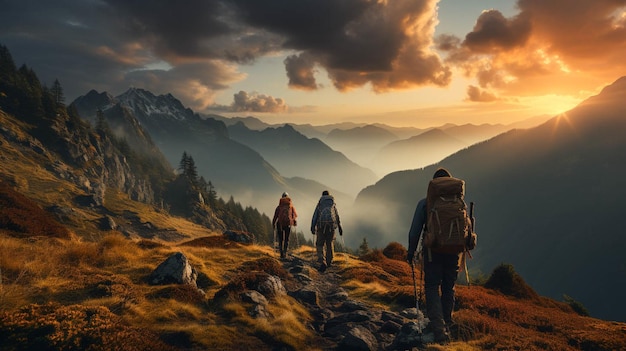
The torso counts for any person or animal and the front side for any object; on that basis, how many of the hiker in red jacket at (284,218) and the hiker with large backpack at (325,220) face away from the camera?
2

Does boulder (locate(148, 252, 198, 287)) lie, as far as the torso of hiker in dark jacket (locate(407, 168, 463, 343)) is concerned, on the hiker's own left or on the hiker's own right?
on the hiker's own left

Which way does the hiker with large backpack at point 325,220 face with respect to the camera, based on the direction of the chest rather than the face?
away from the camera

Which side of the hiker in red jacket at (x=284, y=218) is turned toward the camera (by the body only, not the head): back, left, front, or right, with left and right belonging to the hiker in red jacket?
back

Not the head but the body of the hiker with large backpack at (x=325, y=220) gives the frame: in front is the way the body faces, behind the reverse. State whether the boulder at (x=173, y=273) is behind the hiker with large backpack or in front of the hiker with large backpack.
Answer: behind

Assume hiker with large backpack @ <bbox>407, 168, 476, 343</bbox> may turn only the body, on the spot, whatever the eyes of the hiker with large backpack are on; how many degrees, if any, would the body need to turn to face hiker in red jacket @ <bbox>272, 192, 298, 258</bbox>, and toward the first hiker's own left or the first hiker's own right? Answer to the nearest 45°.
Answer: approximately 45° to the first hiker's own left

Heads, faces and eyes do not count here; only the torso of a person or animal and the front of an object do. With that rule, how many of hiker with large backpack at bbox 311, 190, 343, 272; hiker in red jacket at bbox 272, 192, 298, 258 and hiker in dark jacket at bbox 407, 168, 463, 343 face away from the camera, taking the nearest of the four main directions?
3

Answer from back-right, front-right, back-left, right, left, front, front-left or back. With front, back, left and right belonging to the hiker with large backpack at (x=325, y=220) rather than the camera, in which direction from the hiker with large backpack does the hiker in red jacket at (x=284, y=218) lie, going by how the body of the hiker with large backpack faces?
front-left

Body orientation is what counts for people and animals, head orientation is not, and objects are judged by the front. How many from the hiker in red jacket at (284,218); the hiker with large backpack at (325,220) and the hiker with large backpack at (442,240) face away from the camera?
3

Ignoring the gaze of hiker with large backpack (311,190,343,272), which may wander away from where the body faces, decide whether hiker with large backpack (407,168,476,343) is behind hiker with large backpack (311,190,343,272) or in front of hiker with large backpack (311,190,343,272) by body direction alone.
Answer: behind

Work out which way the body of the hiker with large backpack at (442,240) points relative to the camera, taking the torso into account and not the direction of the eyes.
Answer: away from the camera

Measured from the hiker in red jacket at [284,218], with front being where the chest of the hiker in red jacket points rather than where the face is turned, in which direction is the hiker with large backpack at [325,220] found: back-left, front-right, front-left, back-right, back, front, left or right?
back-right

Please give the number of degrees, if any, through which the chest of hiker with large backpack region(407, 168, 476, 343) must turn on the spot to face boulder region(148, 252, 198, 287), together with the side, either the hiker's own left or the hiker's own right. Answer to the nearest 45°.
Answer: approximately 90° to the hiker's own left
